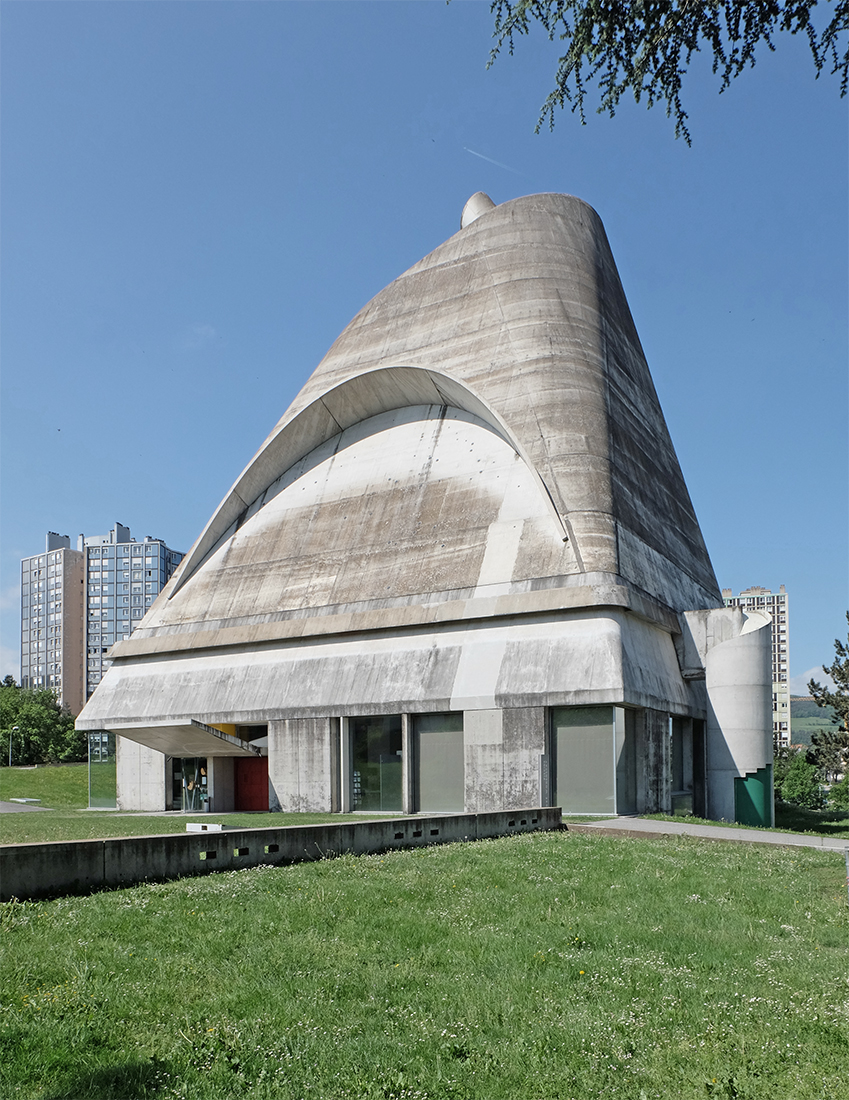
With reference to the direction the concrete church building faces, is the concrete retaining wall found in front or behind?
in front

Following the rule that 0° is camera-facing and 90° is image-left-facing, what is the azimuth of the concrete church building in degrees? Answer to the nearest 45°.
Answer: approximately 0°
